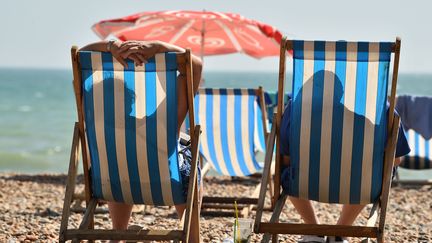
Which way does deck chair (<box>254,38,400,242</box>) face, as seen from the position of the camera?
facing away from the viewer

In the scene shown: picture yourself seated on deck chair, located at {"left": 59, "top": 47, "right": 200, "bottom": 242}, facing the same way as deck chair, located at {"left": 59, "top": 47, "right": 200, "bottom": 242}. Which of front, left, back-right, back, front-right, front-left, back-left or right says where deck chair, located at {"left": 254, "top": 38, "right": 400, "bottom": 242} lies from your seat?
right

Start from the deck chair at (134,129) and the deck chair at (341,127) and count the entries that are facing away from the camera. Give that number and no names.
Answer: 2

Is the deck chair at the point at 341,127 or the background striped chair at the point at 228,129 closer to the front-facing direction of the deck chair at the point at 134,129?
the background striped chair

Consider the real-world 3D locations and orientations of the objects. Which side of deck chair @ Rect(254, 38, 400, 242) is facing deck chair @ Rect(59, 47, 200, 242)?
left

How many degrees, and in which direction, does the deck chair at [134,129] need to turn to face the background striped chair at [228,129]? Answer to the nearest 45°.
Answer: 0° — it already faces it

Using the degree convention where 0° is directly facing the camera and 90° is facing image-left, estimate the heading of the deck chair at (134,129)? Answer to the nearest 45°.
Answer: approximately 180°

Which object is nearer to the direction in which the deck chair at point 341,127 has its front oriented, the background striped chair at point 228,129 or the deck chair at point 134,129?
the background striped chair
